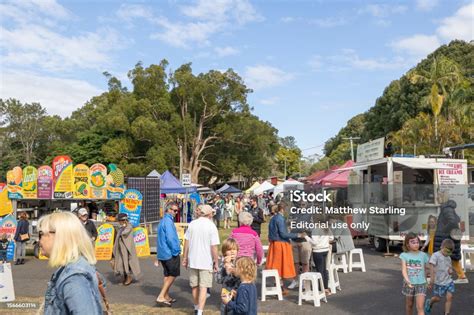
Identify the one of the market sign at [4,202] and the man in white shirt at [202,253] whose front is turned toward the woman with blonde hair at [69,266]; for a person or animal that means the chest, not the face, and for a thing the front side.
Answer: the market sign

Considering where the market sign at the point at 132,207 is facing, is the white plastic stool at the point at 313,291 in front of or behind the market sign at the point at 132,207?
in front

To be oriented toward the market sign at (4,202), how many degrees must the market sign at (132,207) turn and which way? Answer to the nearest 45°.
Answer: approximately 135° to its right

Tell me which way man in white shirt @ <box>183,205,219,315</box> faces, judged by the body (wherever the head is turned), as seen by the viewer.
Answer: away from the camera

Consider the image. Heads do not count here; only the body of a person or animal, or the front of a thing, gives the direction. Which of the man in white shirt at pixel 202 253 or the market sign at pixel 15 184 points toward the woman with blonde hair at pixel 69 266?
the market sign

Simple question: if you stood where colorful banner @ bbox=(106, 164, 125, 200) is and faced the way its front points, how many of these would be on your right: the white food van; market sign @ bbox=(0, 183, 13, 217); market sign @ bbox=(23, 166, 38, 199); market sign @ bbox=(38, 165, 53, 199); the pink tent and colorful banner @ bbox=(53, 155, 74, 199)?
4

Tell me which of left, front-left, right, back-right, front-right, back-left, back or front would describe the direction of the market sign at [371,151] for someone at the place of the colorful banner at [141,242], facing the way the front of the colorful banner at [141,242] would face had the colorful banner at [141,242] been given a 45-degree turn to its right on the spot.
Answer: back-left

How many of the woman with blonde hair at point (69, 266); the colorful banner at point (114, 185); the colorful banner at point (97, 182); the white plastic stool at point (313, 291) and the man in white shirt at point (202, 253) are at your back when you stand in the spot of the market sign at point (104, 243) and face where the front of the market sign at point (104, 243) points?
2
